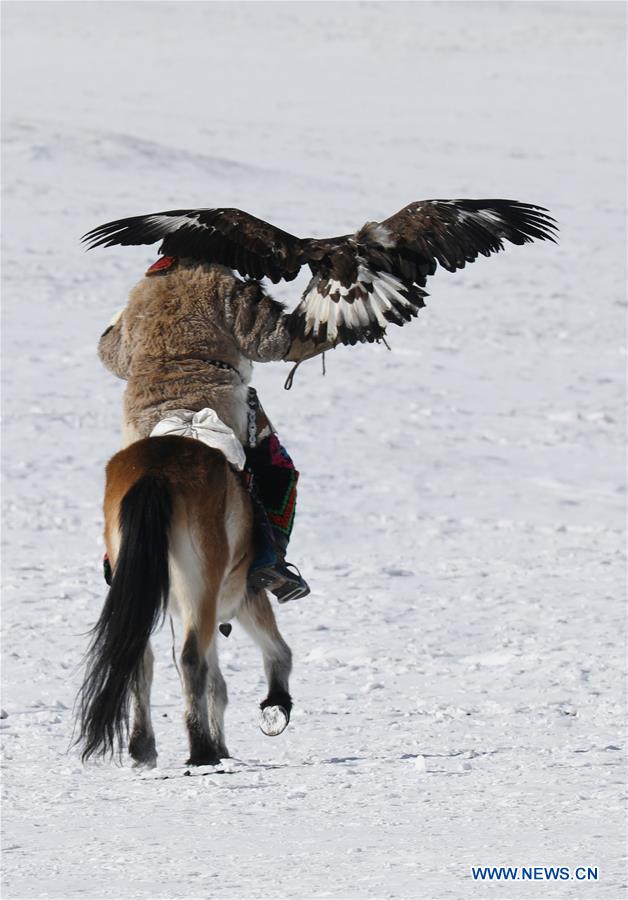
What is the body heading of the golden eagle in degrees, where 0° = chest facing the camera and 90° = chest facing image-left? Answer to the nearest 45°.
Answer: approximately 180°
